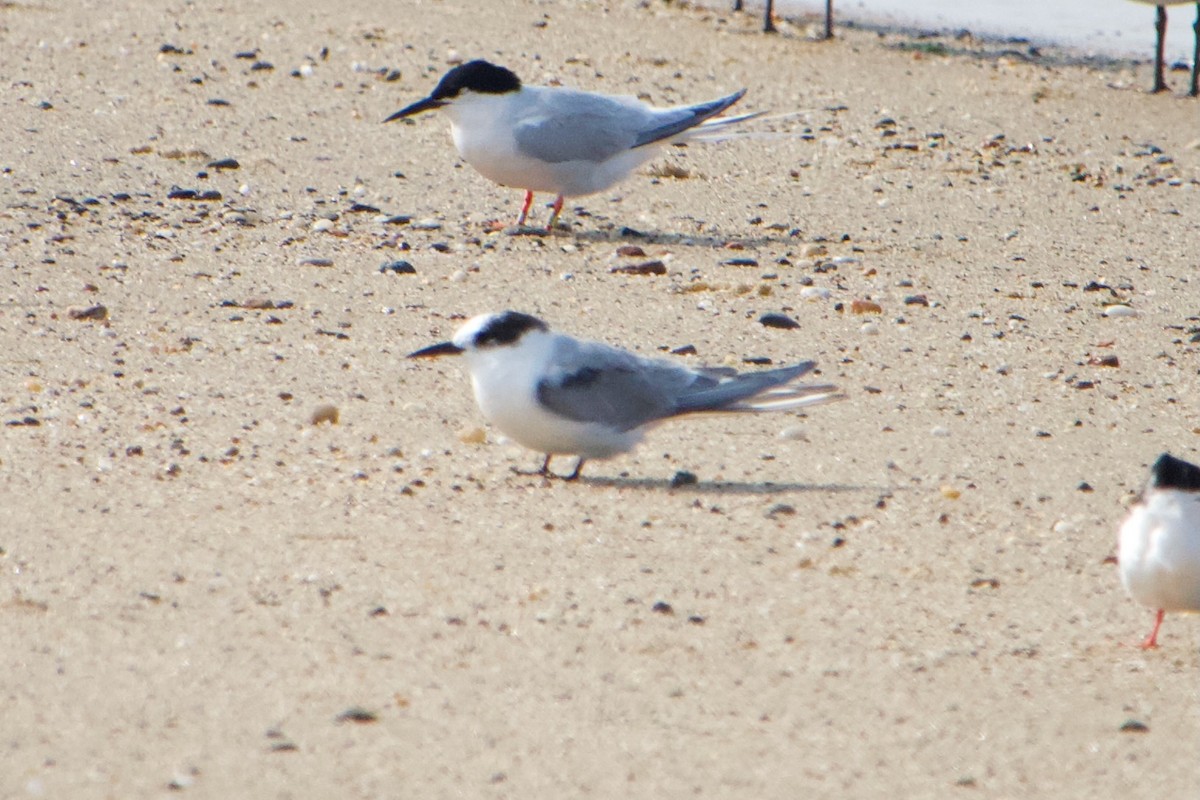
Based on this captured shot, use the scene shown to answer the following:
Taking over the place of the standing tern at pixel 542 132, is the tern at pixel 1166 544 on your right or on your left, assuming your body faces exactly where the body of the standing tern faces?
on your left

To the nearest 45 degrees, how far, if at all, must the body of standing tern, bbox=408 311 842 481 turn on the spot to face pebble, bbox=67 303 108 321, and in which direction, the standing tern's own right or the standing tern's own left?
approximately 45° to the standing tern's own right

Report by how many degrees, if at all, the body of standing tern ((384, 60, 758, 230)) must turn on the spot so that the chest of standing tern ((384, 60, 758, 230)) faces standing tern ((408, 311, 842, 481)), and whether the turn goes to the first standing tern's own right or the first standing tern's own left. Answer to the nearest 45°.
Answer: approximately 90° to the first standing tern's own left

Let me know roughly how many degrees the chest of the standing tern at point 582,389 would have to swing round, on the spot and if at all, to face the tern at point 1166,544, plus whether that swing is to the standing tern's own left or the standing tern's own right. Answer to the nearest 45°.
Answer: approximately 135° to the standing tern's own left

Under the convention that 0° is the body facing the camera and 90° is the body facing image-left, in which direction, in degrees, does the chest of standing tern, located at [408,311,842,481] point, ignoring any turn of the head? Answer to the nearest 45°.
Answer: approximately 90°

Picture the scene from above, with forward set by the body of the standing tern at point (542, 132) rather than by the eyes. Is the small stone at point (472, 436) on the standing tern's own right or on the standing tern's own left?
on the standing tern's own left

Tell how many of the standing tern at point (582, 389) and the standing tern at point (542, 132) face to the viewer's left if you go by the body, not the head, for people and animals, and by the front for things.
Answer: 2

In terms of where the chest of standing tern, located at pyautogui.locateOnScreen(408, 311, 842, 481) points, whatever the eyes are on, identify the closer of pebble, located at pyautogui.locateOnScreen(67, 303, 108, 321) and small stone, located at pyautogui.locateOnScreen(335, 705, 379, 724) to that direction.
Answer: the pebble

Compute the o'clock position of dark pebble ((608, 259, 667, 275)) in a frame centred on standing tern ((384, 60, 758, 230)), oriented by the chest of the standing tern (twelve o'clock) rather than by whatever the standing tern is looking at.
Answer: The dark pebble is roughly at 8 o'clock from the standing tern.

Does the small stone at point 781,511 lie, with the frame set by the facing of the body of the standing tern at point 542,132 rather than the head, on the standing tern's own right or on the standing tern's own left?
on the standing tern's own left

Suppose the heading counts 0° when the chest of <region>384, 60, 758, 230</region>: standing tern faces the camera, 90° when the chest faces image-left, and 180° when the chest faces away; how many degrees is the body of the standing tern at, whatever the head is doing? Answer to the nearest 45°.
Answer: approximately 90°
